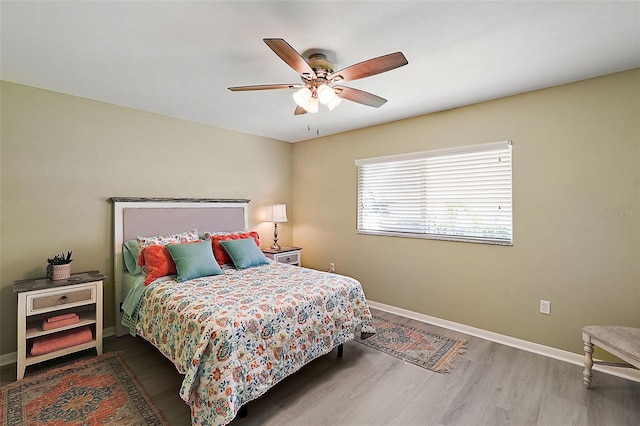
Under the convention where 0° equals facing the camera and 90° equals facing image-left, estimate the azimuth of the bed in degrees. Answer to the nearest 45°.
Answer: approximately 315°

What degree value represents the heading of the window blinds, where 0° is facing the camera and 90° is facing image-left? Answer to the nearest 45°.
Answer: approximately 45°

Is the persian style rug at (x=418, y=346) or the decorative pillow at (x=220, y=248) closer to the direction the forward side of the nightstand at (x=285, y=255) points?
the persian style rug

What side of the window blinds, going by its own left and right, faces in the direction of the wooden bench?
left

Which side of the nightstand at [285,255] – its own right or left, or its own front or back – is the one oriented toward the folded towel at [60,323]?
right

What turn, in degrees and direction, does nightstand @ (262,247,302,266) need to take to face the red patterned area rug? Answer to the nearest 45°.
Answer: approximately 90° to its right
